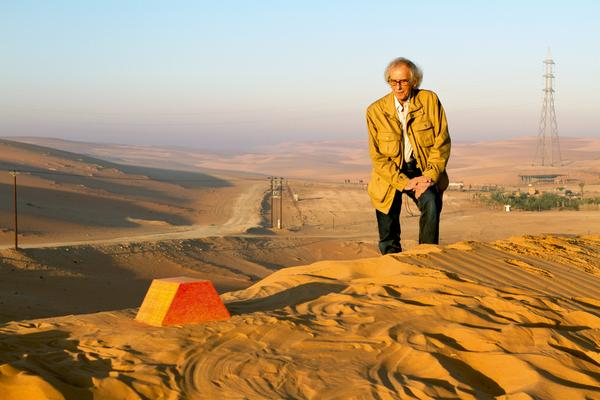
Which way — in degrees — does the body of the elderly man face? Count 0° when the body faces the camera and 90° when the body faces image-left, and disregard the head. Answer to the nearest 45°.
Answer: approximately 0°

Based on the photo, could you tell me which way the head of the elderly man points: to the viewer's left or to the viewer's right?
to the viewer's left
